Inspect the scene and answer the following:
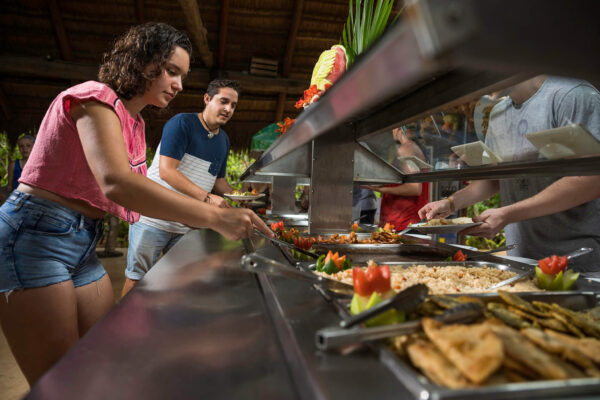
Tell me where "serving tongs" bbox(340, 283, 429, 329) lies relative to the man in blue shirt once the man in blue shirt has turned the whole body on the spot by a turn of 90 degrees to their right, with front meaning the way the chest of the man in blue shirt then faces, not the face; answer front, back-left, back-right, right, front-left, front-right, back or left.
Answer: front-left

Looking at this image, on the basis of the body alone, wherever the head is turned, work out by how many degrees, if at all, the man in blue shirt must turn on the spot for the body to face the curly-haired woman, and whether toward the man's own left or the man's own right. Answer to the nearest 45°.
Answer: approximately 45° to the man's own right

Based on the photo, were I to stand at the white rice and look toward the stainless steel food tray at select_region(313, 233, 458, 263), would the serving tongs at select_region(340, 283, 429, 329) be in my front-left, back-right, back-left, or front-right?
back-left

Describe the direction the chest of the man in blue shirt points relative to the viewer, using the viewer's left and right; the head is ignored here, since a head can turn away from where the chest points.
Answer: facing the viewer and to the right of the viewer

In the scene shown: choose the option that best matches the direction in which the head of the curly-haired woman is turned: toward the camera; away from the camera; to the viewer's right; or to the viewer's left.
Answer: to the viewer's right

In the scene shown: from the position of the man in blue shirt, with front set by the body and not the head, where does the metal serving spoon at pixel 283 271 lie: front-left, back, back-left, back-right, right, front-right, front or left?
front-right

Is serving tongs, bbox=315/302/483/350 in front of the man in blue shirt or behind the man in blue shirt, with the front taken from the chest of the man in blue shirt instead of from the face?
in front

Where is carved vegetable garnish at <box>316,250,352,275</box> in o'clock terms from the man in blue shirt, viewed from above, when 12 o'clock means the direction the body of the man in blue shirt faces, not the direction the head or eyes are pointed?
The carved vegetable garnish is roughly at 1 o'clock from the man in blue shirt.

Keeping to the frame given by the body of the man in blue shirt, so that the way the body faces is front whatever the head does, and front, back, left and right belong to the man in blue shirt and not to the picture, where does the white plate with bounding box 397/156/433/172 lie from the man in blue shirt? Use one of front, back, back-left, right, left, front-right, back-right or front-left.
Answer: front

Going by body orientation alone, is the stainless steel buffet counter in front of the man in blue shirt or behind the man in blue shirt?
in front

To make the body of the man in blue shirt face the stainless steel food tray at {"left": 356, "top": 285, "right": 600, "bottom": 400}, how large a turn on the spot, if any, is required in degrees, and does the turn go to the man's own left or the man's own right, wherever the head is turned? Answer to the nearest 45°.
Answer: approximately 45° to the man's own right

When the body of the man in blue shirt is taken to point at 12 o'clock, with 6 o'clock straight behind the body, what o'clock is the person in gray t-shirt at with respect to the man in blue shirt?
The person in gray t-shirt is roughly at 12 o'clock from the man in blue shirt.

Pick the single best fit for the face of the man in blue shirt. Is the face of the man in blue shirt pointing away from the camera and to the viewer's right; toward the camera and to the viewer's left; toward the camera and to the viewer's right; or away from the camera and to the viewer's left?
toward the camera and to the viewer's right
